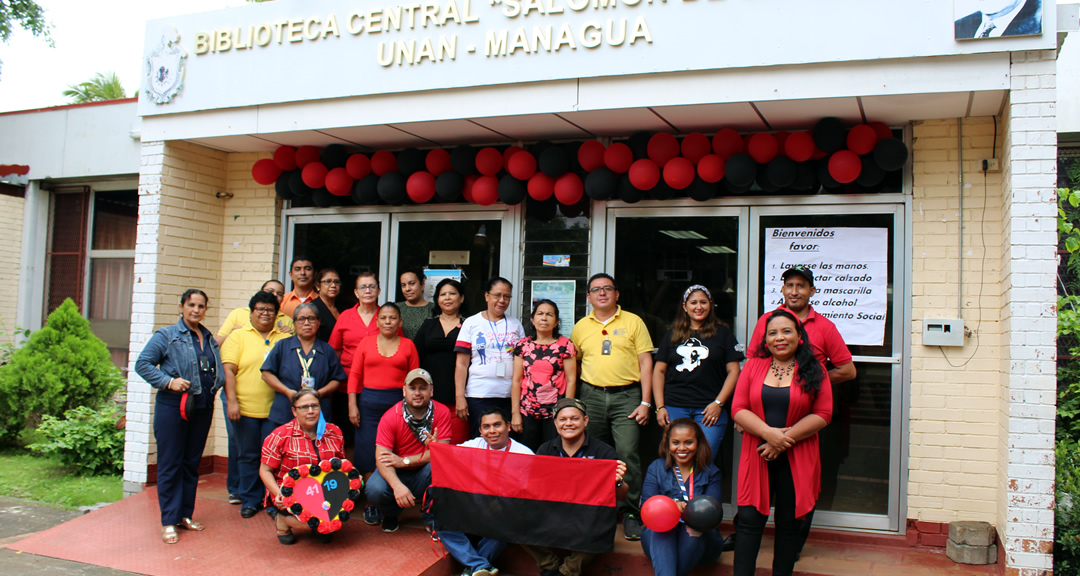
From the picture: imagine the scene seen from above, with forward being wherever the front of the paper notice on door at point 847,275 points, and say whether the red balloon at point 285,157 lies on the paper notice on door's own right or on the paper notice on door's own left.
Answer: on the paper notice on door's own right

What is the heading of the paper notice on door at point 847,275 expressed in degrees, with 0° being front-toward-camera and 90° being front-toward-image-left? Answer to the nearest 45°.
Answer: approximately 0°

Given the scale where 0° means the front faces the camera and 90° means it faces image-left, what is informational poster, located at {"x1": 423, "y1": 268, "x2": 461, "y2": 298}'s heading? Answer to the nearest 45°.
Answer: approximately 0°

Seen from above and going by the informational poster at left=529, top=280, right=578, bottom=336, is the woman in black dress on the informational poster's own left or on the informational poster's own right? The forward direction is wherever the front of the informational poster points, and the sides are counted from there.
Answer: on the informational poster's own right
